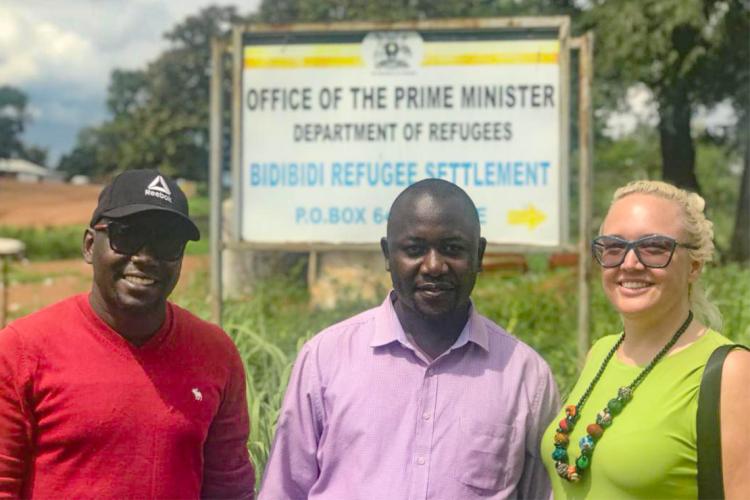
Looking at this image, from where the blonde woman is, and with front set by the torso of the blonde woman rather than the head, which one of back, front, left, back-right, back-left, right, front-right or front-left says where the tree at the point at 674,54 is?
back-right

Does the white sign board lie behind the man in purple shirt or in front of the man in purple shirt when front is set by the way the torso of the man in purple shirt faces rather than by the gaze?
behind

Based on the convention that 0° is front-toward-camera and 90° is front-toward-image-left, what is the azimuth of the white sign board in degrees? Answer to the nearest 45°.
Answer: approximately 0°

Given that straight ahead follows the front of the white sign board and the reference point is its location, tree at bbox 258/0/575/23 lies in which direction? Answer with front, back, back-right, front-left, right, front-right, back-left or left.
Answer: back

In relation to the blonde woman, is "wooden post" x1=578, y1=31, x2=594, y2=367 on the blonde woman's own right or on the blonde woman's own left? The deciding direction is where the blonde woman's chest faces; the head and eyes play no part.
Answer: on the blonde woman's own right

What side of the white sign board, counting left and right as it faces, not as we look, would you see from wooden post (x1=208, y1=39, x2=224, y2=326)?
right

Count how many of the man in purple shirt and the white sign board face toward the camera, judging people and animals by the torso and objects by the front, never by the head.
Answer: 2

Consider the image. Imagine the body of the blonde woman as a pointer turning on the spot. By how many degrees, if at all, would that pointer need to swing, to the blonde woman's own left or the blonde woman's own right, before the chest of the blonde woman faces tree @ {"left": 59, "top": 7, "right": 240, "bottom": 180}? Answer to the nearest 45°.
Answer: approximately 90° to the blonde woman's own right

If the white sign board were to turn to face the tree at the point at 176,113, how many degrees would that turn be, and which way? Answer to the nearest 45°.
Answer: approximately 180°

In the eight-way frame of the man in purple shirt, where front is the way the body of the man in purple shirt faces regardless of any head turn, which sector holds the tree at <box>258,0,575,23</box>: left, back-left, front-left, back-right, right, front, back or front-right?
back

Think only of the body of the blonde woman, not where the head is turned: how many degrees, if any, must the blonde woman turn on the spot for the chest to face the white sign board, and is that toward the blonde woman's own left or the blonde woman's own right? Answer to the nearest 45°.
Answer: approximately 90° to the blonde woman's own right

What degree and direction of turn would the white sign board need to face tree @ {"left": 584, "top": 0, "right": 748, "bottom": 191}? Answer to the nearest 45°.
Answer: approximately 135° to its left
